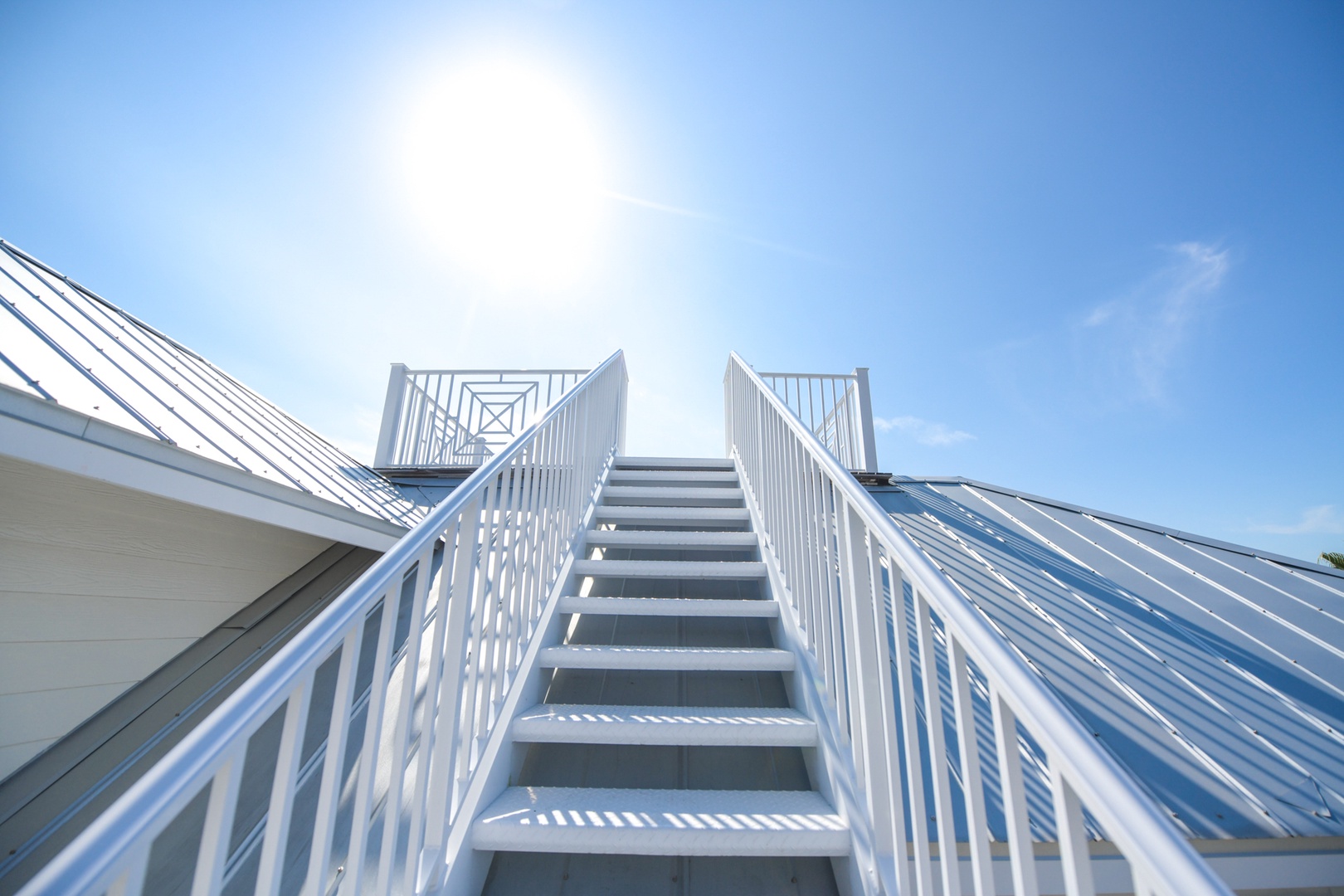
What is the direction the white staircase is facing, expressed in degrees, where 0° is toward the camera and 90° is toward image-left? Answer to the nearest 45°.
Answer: approximately 0°

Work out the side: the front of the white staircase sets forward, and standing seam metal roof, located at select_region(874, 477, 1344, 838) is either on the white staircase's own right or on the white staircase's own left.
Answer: on the white staircase's own left

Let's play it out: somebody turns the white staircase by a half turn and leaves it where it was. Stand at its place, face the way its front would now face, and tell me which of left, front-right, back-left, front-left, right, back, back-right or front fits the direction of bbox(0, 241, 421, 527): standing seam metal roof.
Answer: left
